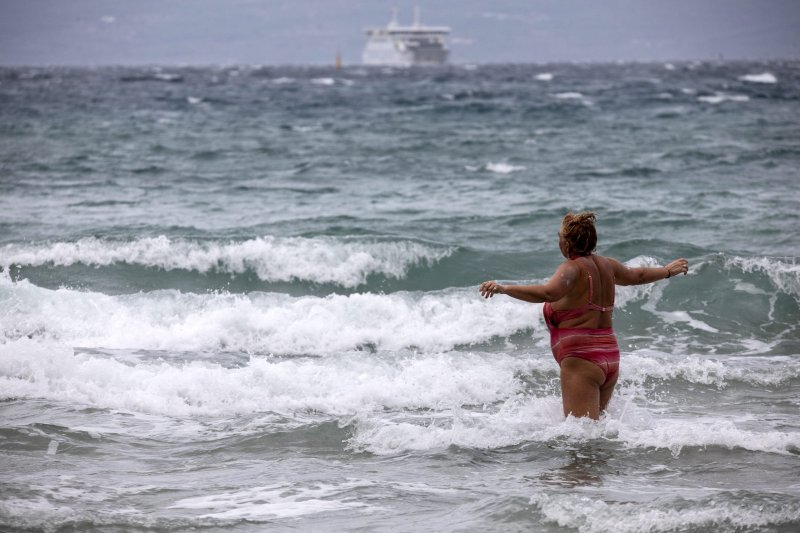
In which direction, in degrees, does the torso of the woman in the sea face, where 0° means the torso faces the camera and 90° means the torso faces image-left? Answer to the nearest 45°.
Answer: approximately 135°
